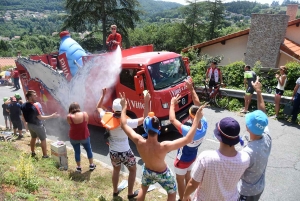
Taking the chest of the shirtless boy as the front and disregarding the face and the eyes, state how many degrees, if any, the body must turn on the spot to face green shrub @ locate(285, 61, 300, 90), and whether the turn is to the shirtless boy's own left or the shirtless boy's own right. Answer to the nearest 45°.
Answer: approximately 45° to the shirtless boy's own right

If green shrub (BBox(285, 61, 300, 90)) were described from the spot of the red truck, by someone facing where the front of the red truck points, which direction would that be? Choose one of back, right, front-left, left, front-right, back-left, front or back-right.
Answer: front-left

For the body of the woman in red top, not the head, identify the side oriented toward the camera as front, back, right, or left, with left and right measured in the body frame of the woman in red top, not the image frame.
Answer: back

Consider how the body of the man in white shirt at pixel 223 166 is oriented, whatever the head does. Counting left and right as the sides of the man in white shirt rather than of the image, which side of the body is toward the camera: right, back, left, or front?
back

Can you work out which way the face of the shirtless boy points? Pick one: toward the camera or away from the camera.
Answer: away from the camera

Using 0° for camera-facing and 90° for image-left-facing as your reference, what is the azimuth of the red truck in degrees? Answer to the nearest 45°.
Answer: approximately 315°

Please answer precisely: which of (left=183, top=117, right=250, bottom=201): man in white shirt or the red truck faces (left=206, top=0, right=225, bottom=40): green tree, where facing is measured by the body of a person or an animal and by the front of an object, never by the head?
the man in white shirt

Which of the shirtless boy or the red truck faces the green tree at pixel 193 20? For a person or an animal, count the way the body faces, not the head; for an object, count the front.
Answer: the shirtless boy

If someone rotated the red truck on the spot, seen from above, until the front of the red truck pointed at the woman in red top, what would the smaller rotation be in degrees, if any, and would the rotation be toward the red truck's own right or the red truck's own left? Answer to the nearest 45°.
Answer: approximately 90° to the red truck's own right

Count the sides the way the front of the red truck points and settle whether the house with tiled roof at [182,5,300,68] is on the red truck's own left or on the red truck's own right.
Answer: on the red truck's own left

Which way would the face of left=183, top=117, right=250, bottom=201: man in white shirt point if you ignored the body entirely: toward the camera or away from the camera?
away from the camera

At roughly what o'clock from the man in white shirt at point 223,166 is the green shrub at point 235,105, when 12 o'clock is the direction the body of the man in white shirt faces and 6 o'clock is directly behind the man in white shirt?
The green shrub is roughly at 12 o'clock from the man in white shirt.

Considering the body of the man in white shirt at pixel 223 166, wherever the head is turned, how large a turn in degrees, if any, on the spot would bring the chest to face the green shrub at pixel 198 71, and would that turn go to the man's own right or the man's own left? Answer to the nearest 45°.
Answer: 0° — they already face it

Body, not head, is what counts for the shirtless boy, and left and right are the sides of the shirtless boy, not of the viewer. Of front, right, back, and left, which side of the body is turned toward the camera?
back

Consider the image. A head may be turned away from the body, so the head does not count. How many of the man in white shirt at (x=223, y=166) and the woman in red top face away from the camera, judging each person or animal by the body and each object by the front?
2
